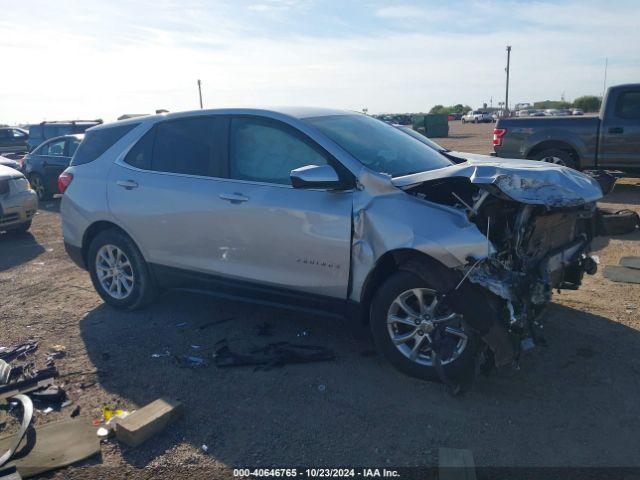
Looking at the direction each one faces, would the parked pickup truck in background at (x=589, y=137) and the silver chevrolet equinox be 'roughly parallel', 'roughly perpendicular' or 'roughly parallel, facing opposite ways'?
roughly parallel

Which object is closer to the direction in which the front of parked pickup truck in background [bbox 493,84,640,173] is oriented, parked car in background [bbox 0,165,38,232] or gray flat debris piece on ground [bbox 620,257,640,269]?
the gray flat debris piece on ground

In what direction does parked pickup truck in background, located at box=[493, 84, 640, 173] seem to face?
to the viewer's right

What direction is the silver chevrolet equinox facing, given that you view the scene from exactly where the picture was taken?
facing the viewer and to the right of the viewer

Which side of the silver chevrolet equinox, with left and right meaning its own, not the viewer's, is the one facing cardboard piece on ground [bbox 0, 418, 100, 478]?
right

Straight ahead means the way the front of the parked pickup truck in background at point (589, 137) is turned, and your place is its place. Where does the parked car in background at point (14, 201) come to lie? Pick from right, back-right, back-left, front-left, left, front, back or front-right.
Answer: back-right

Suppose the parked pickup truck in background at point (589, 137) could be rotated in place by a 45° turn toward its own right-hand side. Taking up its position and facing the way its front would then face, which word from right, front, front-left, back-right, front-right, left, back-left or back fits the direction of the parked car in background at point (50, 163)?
back-right

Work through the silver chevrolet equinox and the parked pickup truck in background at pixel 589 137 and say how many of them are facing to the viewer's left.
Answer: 0

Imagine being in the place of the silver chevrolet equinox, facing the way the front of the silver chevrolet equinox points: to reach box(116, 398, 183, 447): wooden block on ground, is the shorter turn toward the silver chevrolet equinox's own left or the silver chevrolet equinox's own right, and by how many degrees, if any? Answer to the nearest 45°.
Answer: approximately 90° to the silver chevrolet equinox's own right

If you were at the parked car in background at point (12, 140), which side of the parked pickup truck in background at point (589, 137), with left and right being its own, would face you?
back

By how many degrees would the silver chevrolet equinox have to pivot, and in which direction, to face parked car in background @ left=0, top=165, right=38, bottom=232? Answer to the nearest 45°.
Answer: approximately 180°

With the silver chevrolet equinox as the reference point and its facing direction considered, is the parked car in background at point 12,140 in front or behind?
behind

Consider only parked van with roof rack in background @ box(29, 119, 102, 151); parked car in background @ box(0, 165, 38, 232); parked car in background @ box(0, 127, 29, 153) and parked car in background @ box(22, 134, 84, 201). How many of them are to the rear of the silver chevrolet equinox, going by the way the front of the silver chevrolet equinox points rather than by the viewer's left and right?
4

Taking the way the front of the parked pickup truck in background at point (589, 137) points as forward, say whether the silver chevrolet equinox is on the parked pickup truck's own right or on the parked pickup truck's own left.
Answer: on the parked pickup truck's own right

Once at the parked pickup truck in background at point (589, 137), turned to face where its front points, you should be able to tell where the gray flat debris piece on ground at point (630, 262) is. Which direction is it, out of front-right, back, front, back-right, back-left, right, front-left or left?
right

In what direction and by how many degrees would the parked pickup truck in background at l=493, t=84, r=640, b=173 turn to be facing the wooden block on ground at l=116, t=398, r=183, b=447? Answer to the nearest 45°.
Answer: approximately 90° to its right

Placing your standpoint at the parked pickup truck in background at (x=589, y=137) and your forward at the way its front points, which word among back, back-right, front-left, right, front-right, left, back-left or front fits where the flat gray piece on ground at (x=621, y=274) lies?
right
